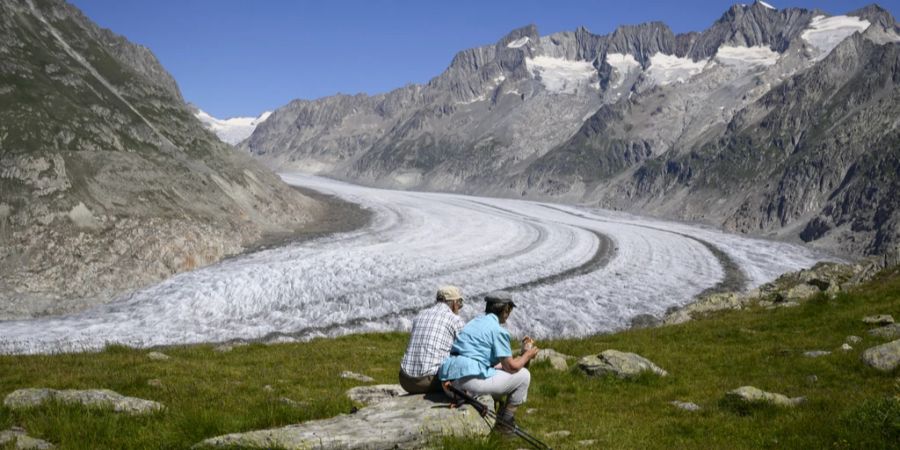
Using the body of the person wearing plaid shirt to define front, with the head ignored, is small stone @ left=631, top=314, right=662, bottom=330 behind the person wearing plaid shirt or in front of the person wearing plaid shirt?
in front

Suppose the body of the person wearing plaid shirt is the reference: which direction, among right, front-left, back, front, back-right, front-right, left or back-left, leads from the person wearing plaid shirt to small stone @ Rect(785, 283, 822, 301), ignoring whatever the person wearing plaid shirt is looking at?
front

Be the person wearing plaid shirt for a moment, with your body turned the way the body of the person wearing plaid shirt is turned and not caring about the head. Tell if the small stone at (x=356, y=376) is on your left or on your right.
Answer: on your left

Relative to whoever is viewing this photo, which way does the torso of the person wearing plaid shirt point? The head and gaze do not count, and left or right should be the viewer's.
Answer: facing away from the viewer and to the right of the viewer

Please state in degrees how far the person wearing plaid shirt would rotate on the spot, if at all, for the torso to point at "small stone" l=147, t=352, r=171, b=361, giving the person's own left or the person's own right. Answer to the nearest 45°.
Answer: approximately 90° to the person's own left

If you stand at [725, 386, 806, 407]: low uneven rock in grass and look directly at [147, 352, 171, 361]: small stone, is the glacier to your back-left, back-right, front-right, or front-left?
front-right

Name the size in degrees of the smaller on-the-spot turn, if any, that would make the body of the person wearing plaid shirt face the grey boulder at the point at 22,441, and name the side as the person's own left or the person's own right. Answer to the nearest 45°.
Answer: approximately 135° to the person's own left

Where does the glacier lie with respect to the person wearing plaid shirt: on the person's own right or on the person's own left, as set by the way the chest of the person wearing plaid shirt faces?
on the person's own left

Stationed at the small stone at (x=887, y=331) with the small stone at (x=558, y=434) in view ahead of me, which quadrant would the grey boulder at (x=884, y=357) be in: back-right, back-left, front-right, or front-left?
front-left

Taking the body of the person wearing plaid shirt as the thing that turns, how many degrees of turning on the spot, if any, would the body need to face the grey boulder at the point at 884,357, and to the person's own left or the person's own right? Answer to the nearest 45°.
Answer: approximately 45° to the person's own right

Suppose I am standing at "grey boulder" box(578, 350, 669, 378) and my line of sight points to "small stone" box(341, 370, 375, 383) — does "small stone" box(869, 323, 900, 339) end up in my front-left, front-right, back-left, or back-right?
back-right

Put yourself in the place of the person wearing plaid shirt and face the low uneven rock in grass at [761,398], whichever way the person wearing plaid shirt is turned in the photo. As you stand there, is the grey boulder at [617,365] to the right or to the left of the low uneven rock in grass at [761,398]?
left
